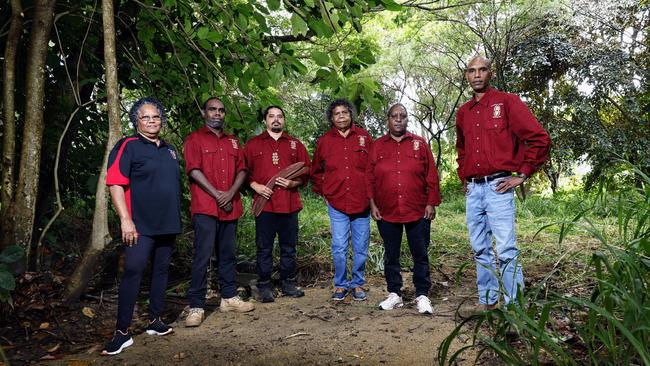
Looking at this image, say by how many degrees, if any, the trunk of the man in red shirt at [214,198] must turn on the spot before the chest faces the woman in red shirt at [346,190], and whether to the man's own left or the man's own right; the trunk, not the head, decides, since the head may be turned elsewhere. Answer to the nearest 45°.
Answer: approximately 45° to the man's own left

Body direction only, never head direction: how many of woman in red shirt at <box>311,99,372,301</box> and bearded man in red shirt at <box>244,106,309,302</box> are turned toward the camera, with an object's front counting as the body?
2

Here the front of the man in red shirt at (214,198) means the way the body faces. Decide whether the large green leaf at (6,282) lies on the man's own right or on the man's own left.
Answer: on the man's own right

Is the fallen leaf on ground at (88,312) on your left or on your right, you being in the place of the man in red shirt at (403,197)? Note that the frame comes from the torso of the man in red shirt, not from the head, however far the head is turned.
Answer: on your right

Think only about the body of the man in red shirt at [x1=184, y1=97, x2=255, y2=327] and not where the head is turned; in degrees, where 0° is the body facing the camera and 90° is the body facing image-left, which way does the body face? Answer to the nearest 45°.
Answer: approximately 315°

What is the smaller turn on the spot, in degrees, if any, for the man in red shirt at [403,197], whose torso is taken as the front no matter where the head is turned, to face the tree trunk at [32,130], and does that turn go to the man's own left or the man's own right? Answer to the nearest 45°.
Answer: approximately 90° to the man's own right

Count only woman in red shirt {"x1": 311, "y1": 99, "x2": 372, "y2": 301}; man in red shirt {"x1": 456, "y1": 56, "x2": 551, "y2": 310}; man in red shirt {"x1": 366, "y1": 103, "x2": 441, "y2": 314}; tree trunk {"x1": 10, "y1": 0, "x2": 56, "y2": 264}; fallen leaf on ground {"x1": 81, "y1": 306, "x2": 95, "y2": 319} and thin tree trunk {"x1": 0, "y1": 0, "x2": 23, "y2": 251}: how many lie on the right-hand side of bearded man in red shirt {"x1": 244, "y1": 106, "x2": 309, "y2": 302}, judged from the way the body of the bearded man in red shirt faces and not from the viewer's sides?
3
